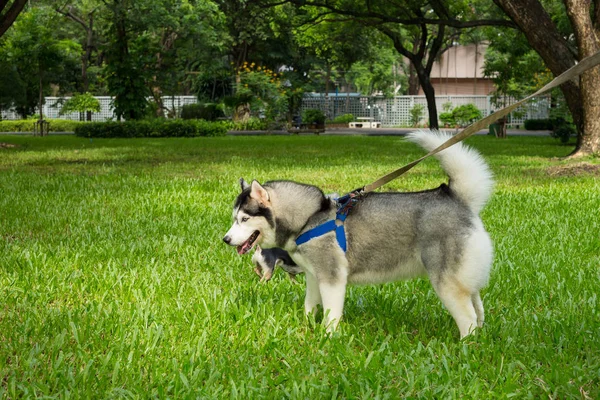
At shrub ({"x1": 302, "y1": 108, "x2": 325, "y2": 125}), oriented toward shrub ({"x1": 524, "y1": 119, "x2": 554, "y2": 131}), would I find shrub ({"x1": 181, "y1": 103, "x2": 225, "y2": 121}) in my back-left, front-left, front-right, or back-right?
back-left

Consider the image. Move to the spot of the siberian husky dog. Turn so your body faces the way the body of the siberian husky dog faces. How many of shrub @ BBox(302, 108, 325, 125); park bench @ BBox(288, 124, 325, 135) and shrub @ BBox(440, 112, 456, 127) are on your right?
3

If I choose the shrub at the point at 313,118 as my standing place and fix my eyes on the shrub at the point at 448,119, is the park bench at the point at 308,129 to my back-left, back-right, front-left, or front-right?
back-right

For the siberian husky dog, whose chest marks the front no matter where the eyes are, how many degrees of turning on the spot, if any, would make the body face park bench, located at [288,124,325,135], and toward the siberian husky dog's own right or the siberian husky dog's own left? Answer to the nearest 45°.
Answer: approximately 90° to the siberian husky dog's own right

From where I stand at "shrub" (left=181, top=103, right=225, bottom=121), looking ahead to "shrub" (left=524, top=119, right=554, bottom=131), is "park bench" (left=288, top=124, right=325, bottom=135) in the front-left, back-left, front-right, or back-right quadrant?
front-right

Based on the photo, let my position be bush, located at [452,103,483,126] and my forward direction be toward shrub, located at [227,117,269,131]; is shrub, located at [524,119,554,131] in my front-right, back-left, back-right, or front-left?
back-left

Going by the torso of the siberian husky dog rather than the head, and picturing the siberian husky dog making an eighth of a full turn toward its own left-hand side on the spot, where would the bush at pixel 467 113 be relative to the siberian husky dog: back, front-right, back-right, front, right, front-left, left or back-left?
back-right

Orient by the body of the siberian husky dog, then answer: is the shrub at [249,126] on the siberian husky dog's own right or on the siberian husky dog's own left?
on the siberian husky dog's own right

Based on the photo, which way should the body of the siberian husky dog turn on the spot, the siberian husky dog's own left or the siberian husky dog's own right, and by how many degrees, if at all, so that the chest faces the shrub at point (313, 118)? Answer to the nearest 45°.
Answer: approximately 90° to the siberian husky dog's own right

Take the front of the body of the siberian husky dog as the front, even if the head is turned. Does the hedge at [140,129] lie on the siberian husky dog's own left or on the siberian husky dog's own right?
on the siberian husky dog's own right

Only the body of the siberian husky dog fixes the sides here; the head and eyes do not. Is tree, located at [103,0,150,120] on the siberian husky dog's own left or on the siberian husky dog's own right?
on the siberian husky dog's own right

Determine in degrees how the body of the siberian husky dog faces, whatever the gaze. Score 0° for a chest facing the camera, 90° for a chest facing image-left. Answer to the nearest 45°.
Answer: approximately 90°

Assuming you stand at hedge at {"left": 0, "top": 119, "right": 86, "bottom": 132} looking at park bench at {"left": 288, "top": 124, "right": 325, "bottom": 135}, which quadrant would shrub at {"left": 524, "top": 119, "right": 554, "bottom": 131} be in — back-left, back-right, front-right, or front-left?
front-left
